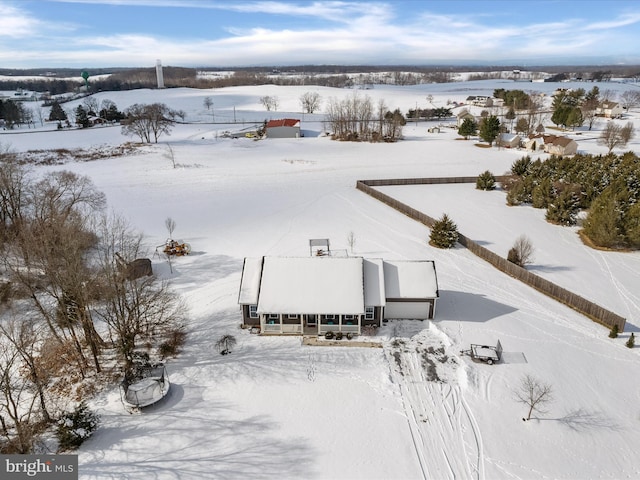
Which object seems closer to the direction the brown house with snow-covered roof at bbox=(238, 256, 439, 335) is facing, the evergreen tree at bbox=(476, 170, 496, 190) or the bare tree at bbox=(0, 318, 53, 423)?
the bare tree

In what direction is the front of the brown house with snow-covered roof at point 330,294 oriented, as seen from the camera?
facing the viewer

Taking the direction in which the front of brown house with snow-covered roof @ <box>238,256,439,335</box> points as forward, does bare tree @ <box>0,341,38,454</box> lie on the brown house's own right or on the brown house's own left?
on the brown house's own right

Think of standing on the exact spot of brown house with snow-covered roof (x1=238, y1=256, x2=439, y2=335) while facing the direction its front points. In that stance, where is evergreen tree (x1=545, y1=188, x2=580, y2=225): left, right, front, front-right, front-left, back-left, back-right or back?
back-left

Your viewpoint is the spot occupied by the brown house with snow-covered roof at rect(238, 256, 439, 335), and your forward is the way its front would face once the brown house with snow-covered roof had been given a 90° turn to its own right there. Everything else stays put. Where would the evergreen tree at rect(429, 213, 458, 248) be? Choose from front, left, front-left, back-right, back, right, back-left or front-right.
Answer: back-right

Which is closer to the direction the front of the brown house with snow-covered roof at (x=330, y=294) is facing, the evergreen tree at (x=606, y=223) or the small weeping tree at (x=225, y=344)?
the small weeping tree

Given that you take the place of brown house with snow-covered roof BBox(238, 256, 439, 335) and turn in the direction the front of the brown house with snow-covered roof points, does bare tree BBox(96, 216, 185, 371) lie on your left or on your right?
on your right

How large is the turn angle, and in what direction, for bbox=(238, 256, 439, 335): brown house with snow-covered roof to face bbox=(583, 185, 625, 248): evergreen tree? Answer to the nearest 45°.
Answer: approximately 135° to its left

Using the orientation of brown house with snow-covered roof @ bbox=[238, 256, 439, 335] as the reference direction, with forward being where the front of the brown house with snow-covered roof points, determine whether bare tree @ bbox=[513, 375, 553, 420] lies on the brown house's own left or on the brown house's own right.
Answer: on the brown house's own left

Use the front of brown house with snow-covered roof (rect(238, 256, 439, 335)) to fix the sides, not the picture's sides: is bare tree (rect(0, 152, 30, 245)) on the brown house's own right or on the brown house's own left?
on the brown house's own right

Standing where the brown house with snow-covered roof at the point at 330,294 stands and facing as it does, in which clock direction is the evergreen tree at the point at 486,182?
The evergreen tree is roughly at 7 o'clock from the brown house with snow-covered roof.

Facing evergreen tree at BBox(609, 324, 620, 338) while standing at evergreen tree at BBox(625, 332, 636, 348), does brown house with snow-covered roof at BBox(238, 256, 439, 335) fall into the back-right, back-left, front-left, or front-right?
front-left

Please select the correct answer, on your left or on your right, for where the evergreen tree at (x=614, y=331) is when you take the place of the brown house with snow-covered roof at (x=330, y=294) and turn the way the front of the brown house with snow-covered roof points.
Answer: on your left

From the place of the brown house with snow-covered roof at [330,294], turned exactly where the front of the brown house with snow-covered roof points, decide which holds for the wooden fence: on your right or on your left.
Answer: on your left

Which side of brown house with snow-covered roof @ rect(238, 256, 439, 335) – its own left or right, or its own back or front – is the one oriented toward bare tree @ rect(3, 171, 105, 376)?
right

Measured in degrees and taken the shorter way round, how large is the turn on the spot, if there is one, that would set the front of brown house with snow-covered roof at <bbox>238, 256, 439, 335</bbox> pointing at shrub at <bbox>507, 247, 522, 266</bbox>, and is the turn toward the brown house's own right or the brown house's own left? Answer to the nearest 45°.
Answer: approximately 135° to the brown house's own left
